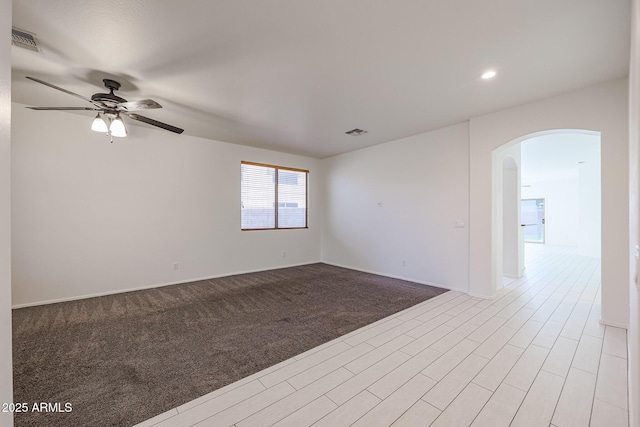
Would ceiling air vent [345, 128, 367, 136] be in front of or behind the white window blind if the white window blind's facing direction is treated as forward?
in front

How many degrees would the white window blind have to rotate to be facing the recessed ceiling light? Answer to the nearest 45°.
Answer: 0° — it already faces it

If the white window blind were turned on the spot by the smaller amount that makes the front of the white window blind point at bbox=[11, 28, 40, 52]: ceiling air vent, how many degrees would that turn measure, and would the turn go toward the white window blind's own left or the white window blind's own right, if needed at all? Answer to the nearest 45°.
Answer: approximately 90° to the white window blind's own right

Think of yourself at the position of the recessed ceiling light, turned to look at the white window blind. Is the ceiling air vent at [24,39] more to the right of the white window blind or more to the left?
left

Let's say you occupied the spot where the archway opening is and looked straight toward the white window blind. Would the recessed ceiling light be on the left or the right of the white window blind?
left

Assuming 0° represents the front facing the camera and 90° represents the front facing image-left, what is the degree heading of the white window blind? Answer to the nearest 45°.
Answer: approximately 315°
